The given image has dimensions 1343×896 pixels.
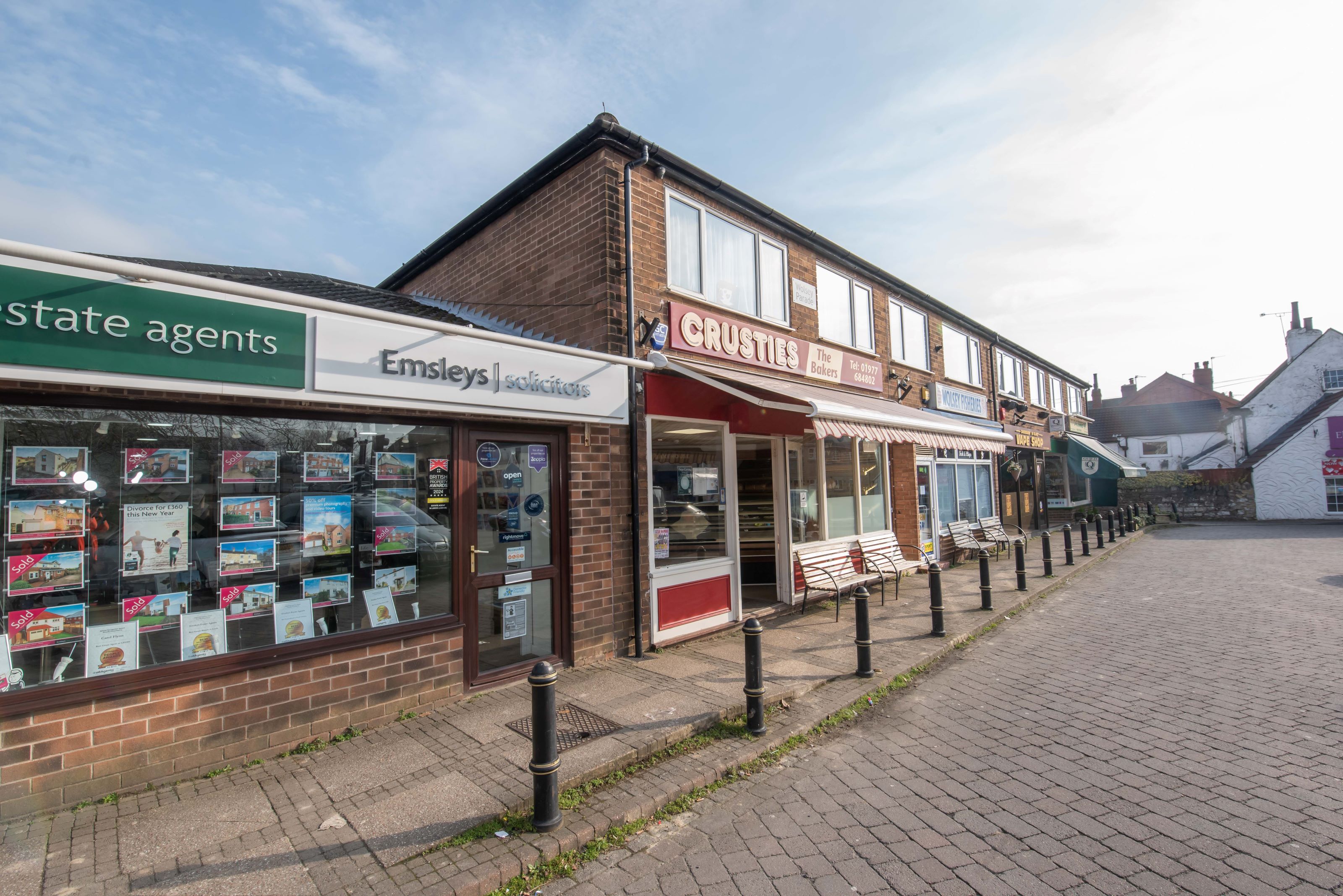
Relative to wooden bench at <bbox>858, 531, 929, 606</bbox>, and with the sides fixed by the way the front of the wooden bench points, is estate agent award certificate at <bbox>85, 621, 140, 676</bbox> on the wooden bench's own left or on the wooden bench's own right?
on the wooden bench's own right

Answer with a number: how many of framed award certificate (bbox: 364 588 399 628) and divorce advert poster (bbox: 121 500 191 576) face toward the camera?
2

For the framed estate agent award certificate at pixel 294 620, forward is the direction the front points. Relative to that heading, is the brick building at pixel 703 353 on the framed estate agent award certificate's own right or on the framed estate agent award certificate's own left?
on the framed estate agent award certificate's own left

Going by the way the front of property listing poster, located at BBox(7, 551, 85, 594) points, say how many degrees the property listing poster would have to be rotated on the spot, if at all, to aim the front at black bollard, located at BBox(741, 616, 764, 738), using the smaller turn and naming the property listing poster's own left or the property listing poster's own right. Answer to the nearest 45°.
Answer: approximately 45° to the property listing poster's own left

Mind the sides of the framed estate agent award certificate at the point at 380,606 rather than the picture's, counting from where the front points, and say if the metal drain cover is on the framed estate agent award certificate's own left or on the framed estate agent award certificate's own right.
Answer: on the framed estate agent award certificate's own left

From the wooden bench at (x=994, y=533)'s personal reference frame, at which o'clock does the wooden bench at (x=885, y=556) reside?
the wooden bench at (x=885, y=556) is roughly at 2 o'clock from the wooden bench at (x=994, y=533).

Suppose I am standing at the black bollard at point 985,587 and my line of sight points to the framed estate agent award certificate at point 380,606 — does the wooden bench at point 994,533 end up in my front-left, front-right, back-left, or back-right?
back-right
